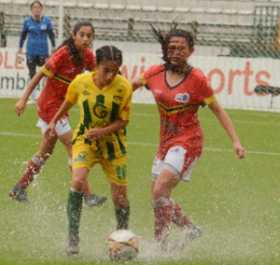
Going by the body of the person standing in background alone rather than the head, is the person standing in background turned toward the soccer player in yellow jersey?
yes

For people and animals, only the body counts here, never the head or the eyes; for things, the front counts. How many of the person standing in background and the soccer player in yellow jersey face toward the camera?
2

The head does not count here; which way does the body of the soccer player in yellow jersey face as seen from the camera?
toward the camera

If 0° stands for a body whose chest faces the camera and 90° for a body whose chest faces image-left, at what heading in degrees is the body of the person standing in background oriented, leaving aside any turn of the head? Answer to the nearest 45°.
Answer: approximately 0°

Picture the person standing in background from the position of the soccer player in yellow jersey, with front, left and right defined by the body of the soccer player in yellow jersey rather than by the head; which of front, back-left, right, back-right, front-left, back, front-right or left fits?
back

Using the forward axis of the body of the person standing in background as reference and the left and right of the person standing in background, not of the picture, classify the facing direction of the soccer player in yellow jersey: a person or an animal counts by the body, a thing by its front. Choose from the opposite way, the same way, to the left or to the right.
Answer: the same way

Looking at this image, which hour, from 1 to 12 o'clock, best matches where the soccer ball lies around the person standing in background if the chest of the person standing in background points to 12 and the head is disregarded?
The soccer ball is roughly at 12 o'clock from the person standing in background.
